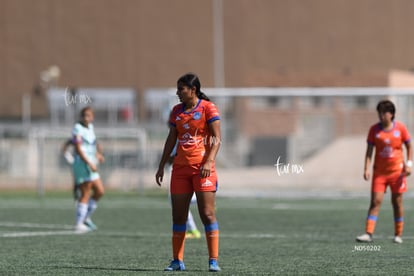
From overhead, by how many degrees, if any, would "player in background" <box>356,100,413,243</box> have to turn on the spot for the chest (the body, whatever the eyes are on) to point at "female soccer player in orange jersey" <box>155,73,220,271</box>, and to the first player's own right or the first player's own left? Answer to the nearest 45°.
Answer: approximately 45° to the first player's own right

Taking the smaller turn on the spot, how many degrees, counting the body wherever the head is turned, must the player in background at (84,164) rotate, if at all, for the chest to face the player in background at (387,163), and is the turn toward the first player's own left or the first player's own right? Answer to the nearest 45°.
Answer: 0° — they already face them

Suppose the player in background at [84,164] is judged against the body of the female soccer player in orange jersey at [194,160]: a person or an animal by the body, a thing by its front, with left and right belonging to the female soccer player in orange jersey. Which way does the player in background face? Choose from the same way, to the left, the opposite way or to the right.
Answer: to the left

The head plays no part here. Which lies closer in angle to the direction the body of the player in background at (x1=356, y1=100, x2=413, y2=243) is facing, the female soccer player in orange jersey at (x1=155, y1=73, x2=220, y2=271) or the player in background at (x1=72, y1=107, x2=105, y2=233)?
the female soccer player in orange jersey

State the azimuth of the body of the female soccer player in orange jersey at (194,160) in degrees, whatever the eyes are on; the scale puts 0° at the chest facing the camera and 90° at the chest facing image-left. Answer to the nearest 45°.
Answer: approximately 45°

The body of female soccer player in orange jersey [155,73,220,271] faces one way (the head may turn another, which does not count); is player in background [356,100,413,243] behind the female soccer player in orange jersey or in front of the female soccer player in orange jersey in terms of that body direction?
behind

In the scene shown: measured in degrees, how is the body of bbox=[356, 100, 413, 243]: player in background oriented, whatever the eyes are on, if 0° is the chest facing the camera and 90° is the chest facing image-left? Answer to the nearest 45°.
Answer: approximately 0°

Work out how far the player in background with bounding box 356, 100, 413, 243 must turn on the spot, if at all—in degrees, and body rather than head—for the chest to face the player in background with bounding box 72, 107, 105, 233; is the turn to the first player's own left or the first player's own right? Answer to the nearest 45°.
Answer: approximately 90° to the first player's own right
